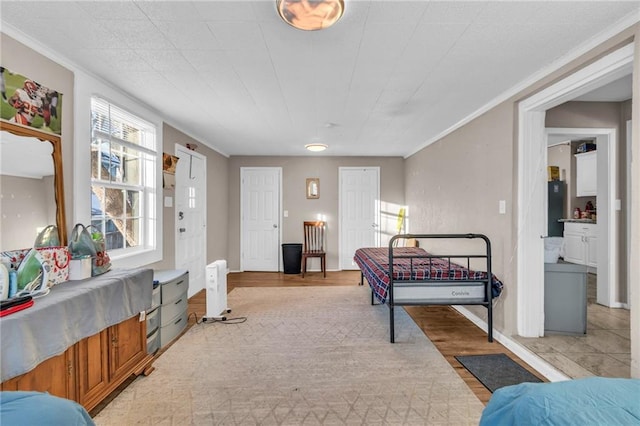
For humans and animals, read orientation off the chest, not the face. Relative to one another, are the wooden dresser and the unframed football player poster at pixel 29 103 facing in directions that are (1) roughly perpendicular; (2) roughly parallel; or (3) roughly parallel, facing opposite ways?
roughly parallel

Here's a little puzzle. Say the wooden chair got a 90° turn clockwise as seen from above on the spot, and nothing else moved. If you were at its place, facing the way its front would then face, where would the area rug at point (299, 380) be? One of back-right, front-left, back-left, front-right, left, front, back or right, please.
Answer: left

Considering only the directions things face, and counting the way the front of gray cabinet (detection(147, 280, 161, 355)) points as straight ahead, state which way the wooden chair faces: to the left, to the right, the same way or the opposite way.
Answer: to the right

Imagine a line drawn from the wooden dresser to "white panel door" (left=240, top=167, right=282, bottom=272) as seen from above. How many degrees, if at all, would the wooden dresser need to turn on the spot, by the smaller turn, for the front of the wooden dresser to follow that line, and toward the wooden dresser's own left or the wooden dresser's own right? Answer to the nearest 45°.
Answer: approximately 90° to the wooden dresser's own left

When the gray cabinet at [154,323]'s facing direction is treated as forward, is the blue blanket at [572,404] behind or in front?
in front

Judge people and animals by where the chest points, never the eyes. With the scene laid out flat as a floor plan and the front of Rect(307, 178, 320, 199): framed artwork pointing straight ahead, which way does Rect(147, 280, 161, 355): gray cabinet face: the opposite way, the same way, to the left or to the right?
to the left

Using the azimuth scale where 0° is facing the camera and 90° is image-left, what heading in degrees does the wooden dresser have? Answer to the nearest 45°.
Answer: approximately 315°

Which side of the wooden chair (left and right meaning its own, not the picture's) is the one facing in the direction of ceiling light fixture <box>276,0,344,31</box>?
front

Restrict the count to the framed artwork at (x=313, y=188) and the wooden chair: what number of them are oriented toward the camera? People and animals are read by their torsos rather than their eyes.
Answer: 2

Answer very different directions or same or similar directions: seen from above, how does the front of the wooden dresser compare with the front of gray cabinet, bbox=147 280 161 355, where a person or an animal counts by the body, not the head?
same or similar directions

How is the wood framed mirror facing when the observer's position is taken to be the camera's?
facing the viewer and to the right of the viewer

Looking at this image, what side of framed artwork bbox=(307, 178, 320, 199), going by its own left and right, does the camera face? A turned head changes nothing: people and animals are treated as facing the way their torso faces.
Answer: front

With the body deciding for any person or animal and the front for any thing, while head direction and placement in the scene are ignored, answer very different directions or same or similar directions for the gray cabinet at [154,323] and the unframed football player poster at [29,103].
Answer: same or similar directions

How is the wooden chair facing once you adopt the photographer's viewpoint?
facing the viewer

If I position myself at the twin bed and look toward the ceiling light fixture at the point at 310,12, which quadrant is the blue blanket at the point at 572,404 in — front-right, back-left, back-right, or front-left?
front-left
